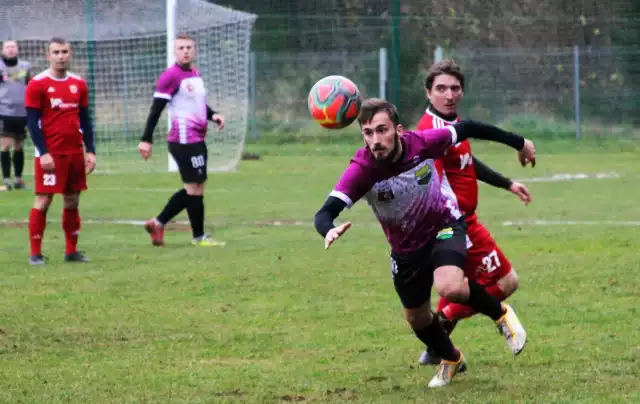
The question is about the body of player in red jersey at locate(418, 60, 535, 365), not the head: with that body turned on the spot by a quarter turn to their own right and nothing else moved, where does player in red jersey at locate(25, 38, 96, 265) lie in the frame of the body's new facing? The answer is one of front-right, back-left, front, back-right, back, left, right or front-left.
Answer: right

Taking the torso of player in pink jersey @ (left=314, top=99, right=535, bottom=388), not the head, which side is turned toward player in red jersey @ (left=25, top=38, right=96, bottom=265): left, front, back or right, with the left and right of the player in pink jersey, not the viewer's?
right

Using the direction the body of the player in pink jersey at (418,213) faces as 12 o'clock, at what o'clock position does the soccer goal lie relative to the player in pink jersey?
The soccer goal is roughly at 4 o'clock from the player in pink jersey.

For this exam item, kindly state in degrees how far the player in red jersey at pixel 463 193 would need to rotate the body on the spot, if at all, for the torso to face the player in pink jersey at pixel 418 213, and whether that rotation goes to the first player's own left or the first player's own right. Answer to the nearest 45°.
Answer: approximately 45° to the first player's own right

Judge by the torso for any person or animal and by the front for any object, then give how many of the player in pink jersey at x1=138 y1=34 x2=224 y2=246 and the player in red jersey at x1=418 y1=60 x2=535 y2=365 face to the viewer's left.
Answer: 0

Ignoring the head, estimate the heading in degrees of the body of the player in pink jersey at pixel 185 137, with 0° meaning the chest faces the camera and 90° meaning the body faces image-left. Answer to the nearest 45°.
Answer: approximately 315°
